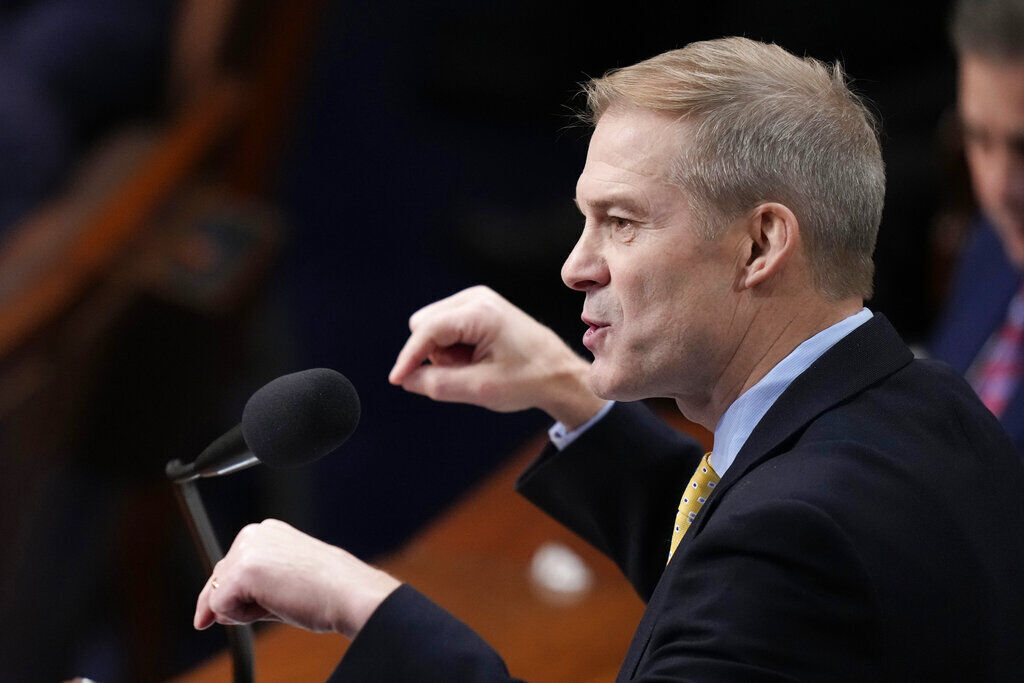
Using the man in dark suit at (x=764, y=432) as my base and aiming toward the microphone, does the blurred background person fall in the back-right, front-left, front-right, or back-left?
back-right

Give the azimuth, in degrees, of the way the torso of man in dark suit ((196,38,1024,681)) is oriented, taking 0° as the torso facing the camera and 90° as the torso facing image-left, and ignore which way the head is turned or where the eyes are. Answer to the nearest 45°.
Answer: approximately 90°
